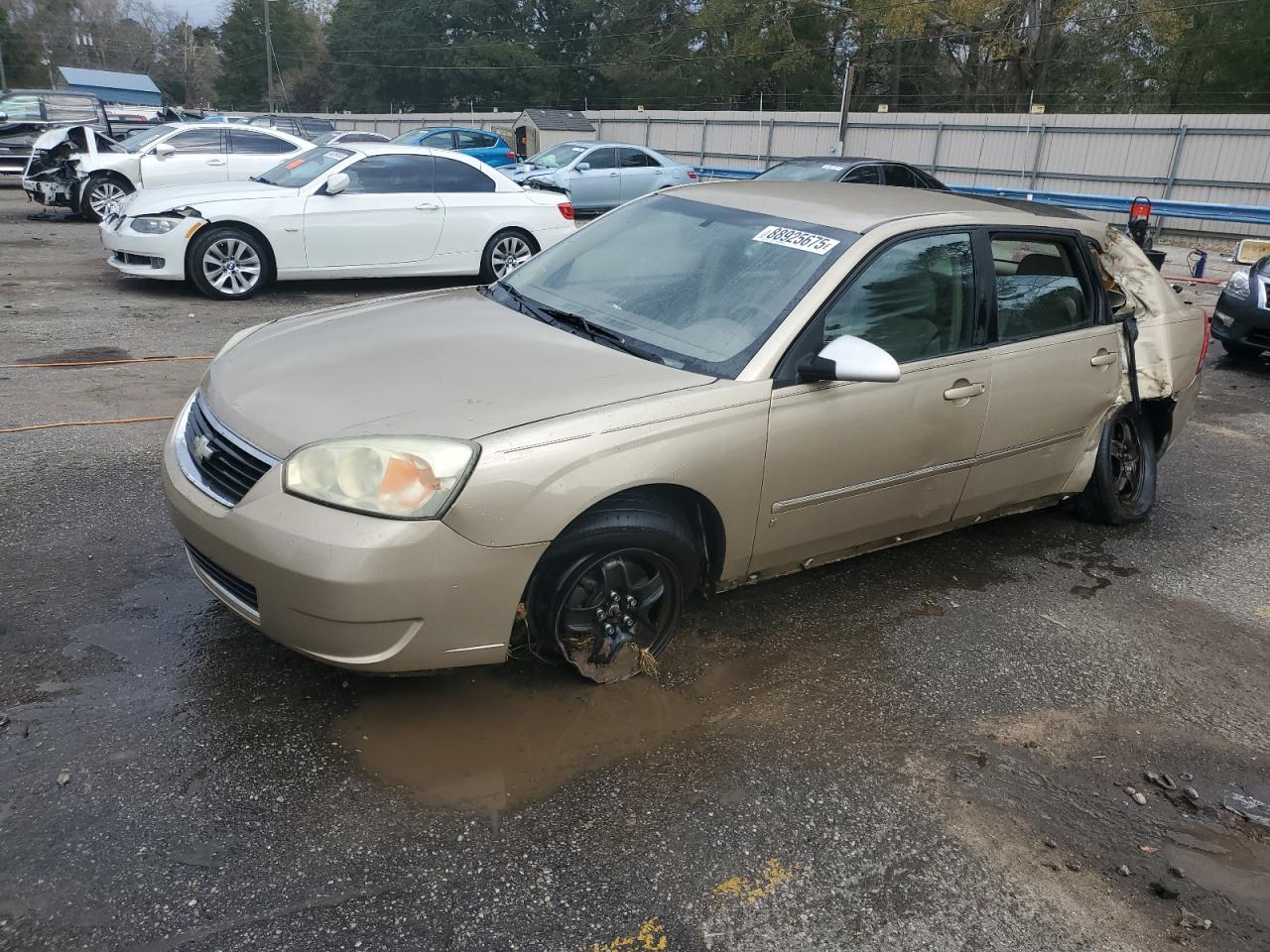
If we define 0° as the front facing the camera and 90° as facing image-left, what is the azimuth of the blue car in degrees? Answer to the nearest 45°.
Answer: approximately 90°

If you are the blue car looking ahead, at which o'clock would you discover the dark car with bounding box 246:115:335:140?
The dark car is roughly at 1 o'clock from the blue car.

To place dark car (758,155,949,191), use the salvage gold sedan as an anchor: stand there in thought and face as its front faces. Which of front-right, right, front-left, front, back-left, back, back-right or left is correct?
back-right

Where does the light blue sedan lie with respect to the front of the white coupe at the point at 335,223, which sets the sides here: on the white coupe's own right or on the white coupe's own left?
on the white coupe's own right

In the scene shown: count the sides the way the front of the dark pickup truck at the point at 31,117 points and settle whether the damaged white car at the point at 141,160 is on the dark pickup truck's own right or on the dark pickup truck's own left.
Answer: on the dark pickup truck's own left

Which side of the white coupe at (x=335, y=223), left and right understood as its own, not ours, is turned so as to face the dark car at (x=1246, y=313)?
back

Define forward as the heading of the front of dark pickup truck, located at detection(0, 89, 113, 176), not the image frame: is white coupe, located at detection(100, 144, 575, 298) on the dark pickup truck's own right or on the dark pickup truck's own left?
on the dark pickup truck's own left

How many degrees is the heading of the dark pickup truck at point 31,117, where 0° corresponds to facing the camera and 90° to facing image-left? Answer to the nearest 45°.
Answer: approximately 90°

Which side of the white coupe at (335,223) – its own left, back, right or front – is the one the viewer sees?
left
